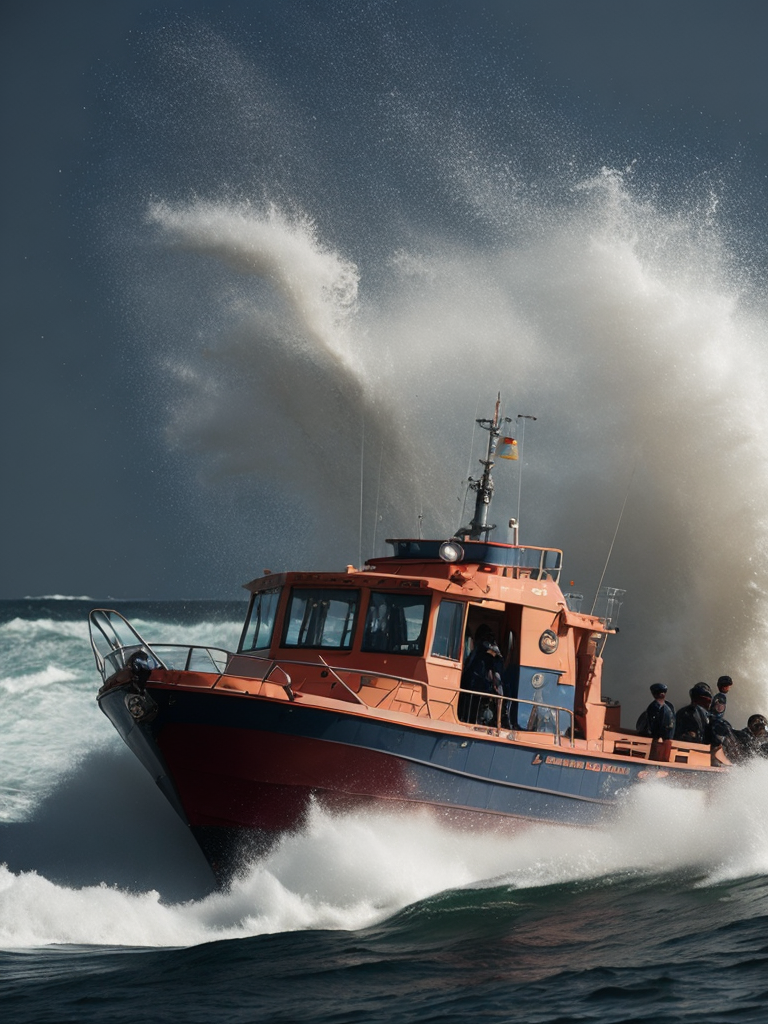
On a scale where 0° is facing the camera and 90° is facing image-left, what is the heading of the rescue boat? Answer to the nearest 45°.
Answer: approximately 45°
